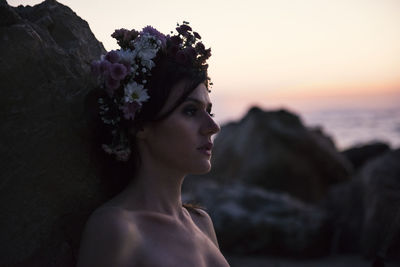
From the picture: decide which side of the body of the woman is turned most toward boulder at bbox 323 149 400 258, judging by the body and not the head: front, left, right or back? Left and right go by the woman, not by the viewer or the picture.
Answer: left

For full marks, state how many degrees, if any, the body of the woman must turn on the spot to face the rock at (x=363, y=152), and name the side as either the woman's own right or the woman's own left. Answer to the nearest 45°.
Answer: approximately 90° to the woman's own left

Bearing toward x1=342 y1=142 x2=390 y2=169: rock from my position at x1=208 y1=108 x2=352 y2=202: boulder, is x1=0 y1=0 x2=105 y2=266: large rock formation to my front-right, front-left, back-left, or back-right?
back-right

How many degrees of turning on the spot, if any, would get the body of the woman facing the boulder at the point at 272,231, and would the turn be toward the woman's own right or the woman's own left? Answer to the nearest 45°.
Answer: approximately 90° to the woman's own left

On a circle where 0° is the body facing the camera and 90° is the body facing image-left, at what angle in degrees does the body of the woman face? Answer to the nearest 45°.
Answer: approximately 315°

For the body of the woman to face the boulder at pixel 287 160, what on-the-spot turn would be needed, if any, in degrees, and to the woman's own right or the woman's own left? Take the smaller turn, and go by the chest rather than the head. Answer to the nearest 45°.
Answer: approximately 135° to the woman's own left
